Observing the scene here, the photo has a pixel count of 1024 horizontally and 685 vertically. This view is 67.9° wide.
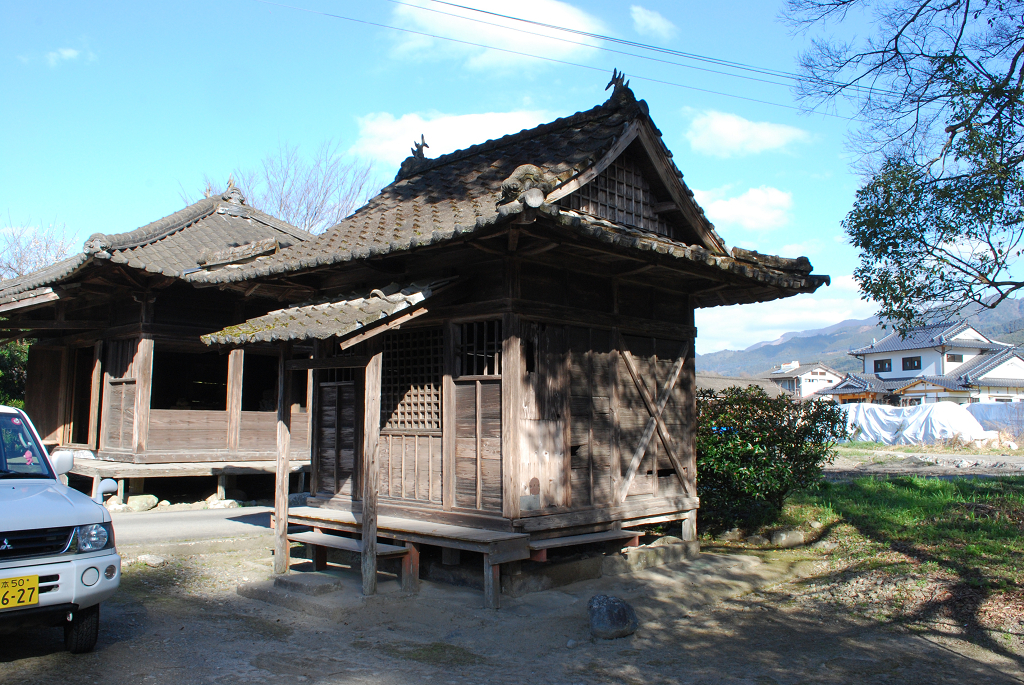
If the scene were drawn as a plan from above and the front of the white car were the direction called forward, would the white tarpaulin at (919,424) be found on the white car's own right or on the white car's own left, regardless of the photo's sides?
on the white car's own left

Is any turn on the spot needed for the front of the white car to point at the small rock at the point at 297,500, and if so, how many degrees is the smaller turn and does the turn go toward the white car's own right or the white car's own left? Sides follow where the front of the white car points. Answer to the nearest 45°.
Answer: approximately 135° to the white car's own left

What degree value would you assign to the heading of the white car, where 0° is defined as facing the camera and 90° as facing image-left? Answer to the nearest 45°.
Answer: approximately 0°

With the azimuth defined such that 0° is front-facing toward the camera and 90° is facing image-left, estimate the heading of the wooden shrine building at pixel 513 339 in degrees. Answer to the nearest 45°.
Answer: approximately 45°

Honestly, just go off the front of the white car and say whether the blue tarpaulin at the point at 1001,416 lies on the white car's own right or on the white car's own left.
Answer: on the white car's own left

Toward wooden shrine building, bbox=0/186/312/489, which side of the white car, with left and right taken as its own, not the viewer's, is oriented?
back

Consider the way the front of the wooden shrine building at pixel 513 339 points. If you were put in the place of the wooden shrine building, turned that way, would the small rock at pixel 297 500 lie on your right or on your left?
on your right

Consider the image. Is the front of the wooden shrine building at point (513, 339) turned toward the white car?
yes

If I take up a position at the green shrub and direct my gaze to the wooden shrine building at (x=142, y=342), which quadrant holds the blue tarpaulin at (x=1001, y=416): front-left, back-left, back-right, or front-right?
back-right

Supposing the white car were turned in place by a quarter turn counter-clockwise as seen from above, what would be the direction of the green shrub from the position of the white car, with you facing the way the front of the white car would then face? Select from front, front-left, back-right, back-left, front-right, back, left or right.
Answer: front
